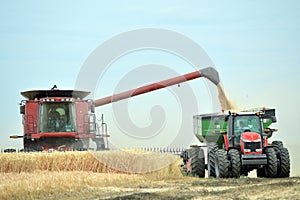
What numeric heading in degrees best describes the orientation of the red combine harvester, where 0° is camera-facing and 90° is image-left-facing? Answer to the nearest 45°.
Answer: approximately 0°

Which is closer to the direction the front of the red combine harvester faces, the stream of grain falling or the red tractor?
the red tractor

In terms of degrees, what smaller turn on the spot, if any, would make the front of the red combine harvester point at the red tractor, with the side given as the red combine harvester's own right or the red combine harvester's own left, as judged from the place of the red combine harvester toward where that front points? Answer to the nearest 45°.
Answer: approximately 45° to the red combine harvester's own left

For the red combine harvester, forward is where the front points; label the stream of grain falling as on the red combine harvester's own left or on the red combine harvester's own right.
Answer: on the red combine harvester's own left
